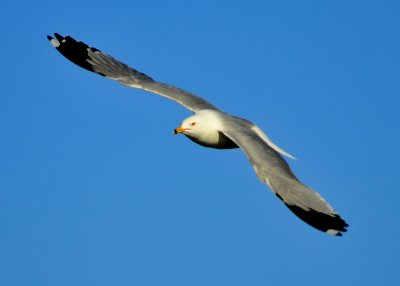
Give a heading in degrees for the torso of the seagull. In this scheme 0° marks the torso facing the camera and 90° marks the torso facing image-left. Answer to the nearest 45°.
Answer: approximately 45°
